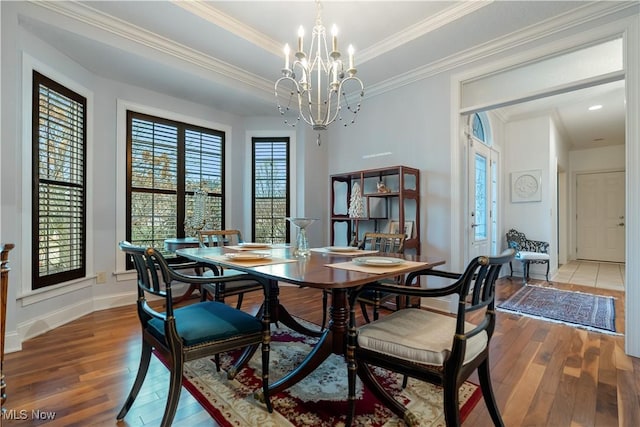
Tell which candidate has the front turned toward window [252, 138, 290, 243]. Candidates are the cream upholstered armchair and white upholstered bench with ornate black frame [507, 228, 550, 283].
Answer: the cream upholstered armchair

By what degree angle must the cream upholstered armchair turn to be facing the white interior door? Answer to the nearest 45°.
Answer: approximately 90° to its right

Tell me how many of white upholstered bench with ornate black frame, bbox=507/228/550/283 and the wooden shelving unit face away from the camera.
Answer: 0

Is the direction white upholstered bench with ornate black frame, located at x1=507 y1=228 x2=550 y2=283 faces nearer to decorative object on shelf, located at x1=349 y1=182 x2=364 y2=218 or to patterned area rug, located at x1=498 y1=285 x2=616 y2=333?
the patterned area rug

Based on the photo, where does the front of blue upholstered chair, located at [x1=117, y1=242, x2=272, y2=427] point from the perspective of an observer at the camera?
facing away from the viewer and to the right of the viewer

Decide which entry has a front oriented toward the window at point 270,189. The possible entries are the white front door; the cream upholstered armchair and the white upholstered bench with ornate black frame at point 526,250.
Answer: the cream upholstered armchair

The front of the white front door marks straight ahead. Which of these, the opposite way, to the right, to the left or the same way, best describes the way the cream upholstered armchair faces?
the opposite way

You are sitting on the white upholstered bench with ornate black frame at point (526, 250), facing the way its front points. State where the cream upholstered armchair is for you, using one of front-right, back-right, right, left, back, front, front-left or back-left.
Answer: front-right

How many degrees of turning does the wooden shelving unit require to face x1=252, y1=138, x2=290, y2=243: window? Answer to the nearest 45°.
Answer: approximately 45° to its right

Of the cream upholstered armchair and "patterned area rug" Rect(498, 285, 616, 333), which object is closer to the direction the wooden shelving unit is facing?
the cream upholstered armchair

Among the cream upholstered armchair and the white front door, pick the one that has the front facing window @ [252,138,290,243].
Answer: the cream upholstered armchair

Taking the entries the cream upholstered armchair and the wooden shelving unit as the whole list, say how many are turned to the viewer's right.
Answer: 0

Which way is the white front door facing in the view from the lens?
facing the viewer and to the right of the viewer

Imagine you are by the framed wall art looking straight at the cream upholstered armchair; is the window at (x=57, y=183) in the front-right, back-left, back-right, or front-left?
front-right

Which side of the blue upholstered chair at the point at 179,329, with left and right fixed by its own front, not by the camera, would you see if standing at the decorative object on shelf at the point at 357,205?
front

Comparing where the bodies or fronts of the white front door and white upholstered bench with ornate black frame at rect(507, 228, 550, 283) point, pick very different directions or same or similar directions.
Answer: same or similar directions

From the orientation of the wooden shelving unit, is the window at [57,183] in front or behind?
in front

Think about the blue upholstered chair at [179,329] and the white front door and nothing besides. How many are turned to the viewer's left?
0
